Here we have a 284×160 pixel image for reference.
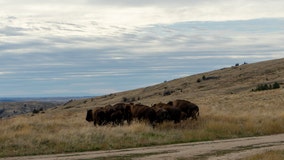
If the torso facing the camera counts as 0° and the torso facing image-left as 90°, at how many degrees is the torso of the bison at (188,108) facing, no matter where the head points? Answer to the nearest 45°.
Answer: approximately 90°

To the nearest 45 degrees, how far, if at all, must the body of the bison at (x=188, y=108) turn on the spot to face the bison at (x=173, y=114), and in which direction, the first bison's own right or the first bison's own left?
approximately 45° to the first bison's own left

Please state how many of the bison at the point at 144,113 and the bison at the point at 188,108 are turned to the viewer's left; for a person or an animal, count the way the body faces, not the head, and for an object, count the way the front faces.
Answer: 2

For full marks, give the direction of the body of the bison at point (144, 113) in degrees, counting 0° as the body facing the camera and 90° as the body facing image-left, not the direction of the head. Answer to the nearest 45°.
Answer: approximately 90°

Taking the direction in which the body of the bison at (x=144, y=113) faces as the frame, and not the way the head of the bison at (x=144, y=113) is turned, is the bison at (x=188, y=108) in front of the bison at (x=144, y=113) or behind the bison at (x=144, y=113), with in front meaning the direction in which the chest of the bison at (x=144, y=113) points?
behind

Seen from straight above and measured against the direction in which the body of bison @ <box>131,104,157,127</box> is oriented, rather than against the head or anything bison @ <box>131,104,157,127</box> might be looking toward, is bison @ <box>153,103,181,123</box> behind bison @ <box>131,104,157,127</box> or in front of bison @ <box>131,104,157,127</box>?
behind

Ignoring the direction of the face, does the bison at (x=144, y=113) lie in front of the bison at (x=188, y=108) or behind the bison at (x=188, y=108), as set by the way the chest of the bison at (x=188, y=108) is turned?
in front
